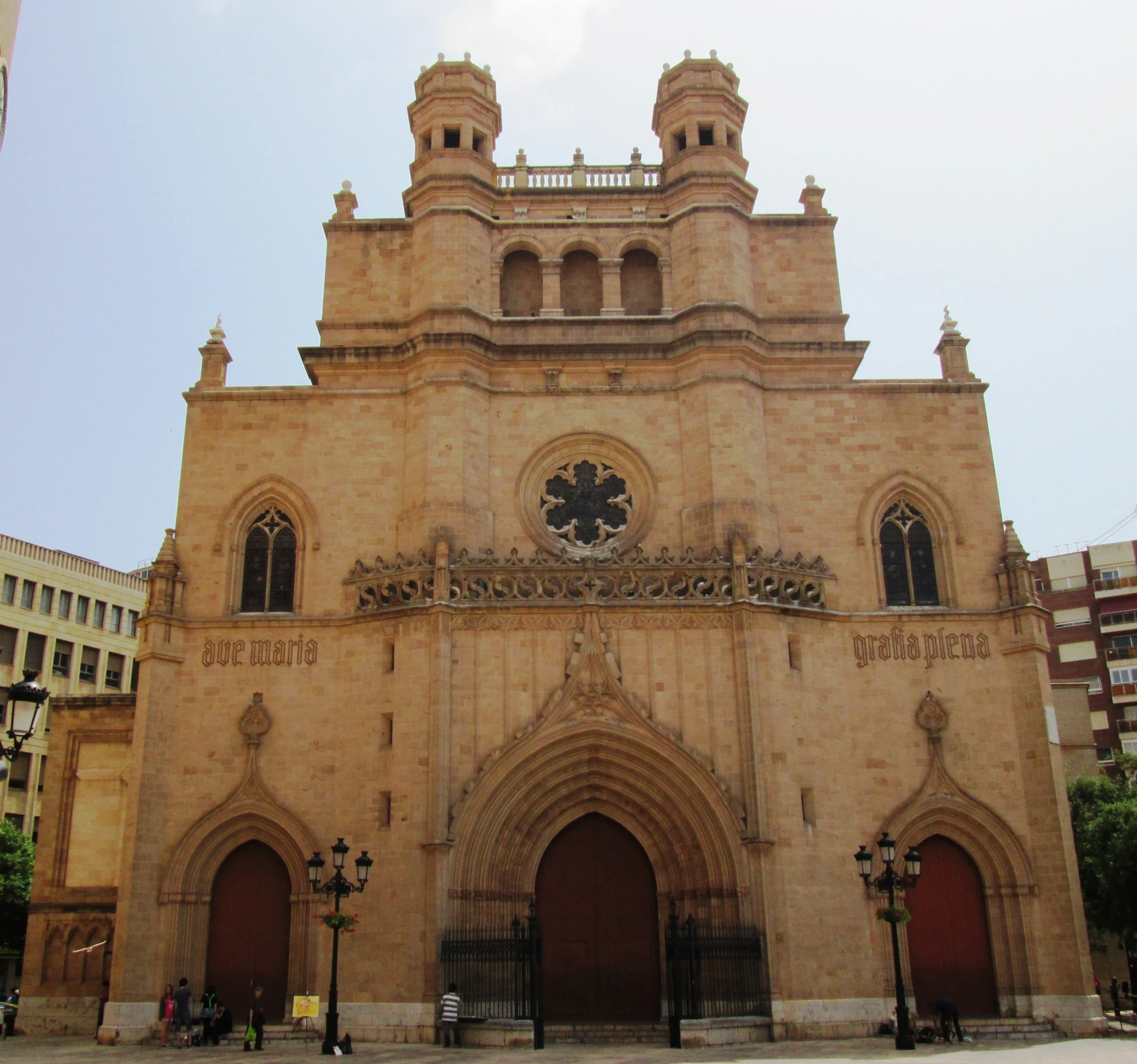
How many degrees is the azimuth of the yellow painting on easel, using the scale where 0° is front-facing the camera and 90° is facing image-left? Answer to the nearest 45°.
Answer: approximately 0°

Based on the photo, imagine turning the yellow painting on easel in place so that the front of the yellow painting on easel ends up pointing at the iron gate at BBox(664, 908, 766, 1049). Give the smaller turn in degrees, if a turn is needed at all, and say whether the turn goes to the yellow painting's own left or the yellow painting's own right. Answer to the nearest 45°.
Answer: approximately 90° to the yellow painting's own left

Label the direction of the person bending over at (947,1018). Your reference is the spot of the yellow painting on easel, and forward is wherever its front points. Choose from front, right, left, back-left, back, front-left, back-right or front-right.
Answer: left
